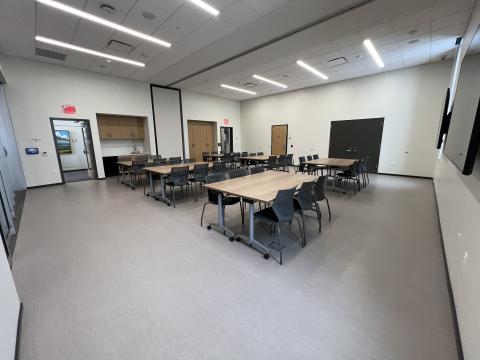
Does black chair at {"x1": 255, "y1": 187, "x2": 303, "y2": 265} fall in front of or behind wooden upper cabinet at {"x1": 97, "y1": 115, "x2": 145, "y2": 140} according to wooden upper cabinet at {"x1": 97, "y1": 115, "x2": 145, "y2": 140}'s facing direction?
in front

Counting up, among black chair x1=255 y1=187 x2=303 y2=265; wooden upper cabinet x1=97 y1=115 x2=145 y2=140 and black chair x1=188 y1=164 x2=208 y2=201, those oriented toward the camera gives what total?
1

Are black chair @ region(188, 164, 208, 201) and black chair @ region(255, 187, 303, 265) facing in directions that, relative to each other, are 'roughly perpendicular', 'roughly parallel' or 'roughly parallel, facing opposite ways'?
roughly parallel

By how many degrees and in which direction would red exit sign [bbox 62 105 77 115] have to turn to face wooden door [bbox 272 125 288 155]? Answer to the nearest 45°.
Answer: approximately 90° to its left

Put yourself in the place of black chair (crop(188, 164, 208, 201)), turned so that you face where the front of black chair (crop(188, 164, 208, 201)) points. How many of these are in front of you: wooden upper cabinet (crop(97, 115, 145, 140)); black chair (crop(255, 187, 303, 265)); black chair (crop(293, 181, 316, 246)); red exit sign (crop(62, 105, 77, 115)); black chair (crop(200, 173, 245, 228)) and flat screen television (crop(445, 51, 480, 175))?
2

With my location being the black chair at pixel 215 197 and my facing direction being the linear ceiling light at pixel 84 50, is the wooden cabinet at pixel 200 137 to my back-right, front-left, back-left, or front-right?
front-right

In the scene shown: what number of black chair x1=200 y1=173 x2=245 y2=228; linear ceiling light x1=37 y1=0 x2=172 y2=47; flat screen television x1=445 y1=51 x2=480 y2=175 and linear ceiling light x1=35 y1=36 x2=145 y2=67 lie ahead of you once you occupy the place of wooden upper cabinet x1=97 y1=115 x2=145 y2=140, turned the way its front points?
4

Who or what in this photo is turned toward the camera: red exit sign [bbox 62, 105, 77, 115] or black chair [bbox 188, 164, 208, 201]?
the red exit sign

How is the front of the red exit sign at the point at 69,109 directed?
toward the camera

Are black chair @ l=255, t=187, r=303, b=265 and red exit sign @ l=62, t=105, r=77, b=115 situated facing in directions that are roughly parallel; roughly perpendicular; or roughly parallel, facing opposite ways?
roughly parallel, facing opposite ways

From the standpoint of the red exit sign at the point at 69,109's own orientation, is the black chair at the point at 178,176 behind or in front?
in front

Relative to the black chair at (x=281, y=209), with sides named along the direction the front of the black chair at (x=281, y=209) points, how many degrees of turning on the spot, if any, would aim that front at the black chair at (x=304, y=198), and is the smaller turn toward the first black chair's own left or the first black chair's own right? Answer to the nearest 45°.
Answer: approximately 90° to the first black chair's own right
